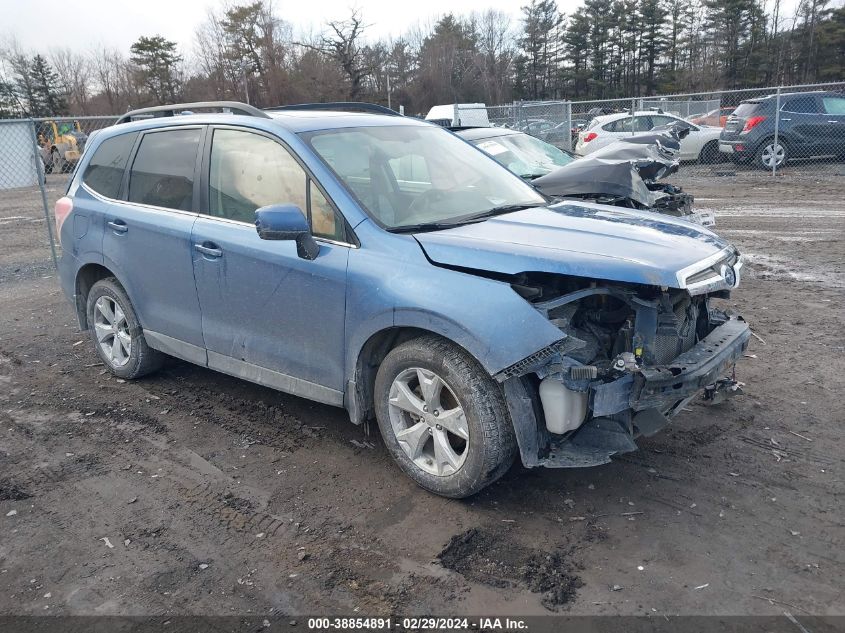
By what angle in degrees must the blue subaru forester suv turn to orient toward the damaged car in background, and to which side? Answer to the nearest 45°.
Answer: approximately 90° to its left

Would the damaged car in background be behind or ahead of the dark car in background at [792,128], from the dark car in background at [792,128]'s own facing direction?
behind

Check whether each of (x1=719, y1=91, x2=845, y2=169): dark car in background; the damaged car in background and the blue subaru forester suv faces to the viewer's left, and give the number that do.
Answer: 0

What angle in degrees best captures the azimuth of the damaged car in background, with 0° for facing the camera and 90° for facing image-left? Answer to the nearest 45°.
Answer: approximately 315°

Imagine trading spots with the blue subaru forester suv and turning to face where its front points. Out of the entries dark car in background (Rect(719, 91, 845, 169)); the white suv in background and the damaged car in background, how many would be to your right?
0

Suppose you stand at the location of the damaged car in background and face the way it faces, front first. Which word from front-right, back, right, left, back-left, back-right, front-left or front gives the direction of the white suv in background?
back-left

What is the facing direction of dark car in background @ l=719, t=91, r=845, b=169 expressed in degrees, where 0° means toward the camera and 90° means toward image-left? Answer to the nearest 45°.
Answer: approximately 225°

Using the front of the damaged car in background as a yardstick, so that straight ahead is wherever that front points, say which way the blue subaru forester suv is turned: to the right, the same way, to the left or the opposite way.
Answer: the same way

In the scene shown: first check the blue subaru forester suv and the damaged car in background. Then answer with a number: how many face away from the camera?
0

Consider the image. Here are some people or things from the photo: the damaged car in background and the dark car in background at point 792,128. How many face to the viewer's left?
0

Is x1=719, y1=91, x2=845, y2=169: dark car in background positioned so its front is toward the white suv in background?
no

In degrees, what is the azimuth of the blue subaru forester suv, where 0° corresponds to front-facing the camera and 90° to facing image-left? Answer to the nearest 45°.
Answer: approximately 315°

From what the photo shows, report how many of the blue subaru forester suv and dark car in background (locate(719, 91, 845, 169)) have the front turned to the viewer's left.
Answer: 0

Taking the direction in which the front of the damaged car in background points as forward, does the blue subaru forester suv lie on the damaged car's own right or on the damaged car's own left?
on the damaged car's own right

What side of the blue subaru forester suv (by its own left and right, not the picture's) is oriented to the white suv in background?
left

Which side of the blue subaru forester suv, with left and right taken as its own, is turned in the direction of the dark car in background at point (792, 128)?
left

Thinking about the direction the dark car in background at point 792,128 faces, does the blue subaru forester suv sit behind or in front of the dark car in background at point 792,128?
behind
